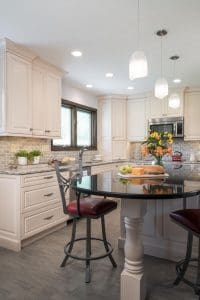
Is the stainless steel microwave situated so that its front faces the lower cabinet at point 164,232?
yes

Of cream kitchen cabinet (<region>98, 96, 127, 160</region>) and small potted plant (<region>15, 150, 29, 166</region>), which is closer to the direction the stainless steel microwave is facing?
the small potted plant

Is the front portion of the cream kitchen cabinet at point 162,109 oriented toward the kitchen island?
yes

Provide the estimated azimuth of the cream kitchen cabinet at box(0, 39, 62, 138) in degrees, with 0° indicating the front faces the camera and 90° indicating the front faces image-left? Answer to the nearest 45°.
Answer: approximately 315°

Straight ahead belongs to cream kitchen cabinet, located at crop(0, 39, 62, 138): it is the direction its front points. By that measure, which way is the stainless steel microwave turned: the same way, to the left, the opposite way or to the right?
to the right

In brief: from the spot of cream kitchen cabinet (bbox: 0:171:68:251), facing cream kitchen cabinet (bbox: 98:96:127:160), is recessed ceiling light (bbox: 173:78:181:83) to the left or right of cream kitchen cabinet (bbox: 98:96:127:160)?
right

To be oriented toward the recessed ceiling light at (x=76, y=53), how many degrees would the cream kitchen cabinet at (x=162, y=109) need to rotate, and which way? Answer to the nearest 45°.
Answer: approximately 45° to its right

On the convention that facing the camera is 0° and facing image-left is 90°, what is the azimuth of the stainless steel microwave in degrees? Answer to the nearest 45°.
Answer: approximately 0°

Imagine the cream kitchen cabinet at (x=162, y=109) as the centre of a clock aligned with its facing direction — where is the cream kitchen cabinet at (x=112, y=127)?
the cream kitchen cabinet at (x=112, y=127) is roughly at 3 o'clock from the cream kitchen cabinet at (x=162, y=109).

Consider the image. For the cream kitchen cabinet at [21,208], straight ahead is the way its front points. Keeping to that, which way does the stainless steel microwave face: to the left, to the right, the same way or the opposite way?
to the right

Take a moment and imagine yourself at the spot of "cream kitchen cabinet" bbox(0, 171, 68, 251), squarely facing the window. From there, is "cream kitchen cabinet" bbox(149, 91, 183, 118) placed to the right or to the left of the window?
right

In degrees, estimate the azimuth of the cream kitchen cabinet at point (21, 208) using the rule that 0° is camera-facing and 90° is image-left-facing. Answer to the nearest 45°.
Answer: approximately 315°

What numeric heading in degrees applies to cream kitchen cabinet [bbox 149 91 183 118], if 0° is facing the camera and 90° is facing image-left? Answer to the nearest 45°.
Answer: approximately 0°
